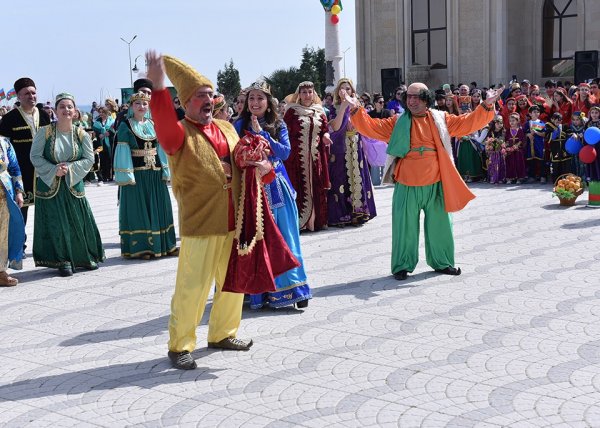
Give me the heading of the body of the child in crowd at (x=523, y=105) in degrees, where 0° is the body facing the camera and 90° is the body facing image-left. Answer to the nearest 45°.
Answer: approximately 0°

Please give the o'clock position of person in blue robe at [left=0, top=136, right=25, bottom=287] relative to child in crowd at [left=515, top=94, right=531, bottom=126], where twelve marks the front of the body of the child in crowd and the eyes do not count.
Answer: The person in blue robe is roughly at 1 o'clock from the child in crowd.

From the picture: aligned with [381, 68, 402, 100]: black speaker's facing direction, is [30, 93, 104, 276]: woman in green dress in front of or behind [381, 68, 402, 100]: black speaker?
in front

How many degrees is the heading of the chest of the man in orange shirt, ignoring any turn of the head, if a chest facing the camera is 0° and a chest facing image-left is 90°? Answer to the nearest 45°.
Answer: approximately 0°

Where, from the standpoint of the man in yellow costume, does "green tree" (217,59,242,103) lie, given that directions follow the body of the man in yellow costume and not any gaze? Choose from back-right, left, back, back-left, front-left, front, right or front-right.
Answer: back-left

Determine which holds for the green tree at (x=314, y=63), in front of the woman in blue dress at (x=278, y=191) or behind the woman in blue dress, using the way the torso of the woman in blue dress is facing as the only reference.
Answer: behind

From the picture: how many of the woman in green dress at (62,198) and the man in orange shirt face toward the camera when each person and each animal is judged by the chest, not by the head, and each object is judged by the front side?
2

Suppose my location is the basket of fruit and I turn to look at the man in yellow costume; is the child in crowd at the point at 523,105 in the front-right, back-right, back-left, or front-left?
back-right

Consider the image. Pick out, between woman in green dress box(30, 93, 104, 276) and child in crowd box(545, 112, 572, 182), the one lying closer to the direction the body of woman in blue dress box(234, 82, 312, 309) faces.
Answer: the woman in green dress

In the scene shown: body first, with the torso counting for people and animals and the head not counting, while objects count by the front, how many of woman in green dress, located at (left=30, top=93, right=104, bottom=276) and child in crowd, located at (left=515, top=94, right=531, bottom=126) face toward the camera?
2
